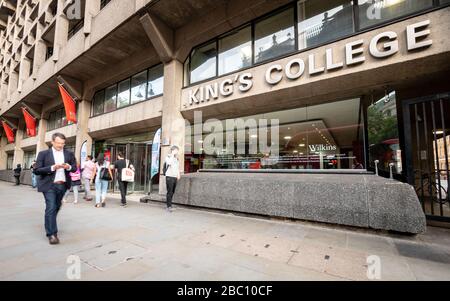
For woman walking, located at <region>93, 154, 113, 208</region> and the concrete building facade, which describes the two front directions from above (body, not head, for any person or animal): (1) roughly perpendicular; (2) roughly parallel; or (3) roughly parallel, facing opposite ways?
roughly perpendicular

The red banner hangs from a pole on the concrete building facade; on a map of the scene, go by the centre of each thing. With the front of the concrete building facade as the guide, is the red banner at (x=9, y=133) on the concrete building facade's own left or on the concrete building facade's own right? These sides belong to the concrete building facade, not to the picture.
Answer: on the concrete building facade's own right

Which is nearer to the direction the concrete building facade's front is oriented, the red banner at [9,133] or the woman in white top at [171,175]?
the woman in white top

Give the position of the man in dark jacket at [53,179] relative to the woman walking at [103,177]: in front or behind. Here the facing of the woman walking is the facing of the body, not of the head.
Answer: behind

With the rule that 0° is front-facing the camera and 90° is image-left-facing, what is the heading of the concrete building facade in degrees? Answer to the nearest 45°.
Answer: approximately 45°

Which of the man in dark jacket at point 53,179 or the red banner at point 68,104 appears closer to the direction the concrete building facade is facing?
the man in dark jacket
